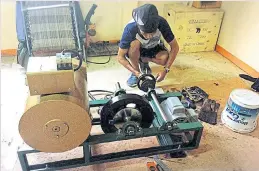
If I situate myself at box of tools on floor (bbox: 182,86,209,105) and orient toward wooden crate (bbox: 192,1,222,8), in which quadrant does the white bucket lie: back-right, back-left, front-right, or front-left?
back-right

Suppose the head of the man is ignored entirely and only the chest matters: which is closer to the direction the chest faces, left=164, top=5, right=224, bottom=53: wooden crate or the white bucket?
the white bucket

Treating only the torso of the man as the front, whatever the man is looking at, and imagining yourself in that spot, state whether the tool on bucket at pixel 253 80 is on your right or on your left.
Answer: on your left

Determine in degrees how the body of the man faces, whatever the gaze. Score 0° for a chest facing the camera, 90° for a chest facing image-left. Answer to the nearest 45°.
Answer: approximately 0°

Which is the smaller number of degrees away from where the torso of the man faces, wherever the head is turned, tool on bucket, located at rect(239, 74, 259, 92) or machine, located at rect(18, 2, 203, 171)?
the machine

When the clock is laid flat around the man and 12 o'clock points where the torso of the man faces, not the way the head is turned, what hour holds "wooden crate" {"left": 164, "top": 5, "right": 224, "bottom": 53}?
The wooden crate is roughly at 7 o'clock from the man.

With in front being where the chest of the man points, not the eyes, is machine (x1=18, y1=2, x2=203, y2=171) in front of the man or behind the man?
in front

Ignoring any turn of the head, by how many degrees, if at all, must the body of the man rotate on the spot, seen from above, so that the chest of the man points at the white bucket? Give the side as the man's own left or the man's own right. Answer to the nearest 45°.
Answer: approximately 45° to the man's own left

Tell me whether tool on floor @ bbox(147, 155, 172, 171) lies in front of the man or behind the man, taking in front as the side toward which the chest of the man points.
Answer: in front
